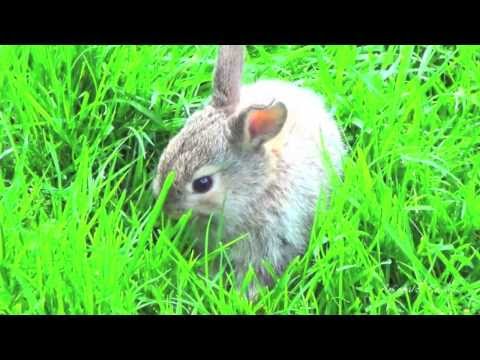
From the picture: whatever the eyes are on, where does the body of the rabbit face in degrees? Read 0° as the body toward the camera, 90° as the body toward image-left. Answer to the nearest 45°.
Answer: approximately 45°
